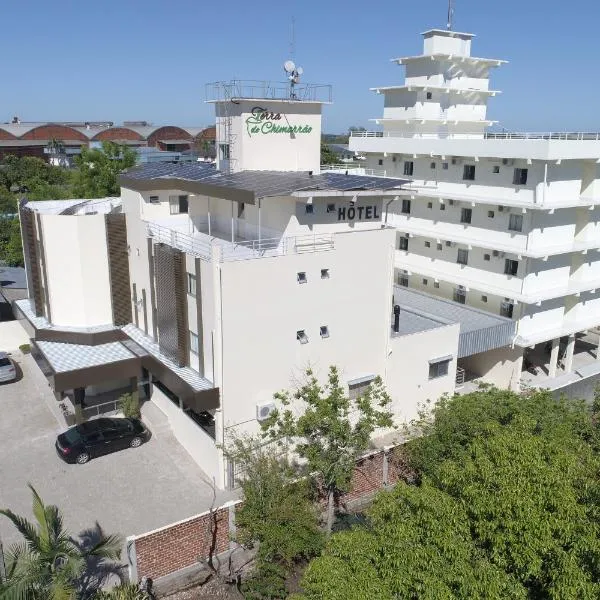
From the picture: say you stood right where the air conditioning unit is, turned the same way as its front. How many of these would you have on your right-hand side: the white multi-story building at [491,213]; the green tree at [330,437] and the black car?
1

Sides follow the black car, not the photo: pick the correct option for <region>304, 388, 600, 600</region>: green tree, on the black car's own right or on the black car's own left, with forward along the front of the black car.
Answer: on the black car's own right

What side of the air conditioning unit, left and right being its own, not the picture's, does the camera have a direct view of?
front

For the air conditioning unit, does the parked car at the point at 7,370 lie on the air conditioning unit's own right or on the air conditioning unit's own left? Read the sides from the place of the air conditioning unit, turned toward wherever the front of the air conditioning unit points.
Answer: on the air conditioning unit's own right

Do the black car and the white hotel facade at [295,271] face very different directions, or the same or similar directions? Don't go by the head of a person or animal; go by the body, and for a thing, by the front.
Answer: very different directions

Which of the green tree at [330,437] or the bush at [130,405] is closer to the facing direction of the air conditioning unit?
the green tree

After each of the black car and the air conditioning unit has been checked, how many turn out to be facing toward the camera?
1

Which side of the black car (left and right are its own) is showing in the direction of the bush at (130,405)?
left

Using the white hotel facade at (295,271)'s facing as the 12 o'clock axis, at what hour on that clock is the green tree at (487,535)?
The green tree is roughly at 10 o'clock from the white hotel facade.

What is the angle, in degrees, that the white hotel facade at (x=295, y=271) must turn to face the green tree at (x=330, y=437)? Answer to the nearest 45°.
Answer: approximately 45° to its left

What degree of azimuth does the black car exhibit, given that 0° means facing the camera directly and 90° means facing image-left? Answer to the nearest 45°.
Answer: approximately 225°

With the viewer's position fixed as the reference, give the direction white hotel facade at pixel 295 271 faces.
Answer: facing the viewer and to the left of the viewer

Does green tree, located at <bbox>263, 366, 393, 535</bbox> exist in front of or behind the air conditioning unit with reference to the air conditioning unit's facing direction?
in front

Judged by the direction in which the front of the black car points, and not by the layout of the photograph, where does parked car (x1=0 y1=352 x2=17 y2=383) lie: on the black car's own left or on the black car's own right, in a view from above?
on the black car's own left
